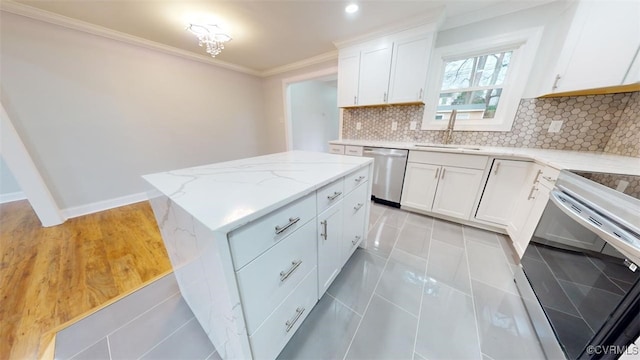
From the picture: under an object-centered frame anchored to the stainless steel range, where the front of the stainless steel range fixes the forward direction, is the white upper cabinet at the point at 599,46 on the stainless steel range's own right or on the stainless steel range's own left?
on the stainless steel range's own right

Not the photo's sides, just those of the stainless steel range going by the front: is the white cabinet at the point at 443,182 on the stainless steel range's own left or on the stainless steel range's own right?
on the stainless steel range's own right

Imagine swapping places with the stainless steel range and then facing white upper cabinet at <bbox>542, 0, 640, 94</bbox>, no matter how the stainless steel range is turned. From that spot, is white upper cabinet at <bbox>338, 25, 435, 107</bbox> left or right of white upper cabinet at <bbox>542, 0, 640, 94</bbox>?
left

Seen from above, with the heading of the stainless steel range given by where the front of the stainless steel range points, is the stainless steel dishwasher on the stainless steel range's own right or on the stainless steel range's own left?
on the stainless steel range's own right

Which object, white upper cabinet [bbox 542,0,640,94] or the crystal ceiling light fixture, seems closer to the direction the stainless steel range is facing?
the crystal ceiling light fixture

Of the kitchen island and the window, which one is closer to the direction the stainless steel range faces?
the kitchen island

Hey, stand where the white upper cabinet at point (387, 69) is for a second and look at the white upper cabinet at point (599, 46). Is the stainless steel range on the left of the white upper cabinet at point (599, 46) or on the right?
right

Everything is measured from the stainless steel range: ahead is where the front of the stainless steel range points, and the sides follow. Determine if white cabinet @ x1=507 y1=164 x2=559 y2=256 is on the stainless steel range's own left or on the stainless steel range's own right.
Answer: on the stainless steel range's own right

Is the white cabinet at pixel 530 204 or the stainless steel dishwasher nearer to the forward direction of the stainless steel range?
the stainless steel dishwasher

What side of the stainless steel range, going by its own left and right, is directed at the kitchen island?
front

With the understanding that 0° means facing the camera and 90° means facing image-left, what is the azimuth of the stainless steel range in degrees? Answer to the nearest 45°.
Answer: approximately 45°

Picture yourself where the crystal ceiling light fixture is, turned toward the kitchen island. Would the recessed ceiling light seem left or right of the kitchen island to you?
left

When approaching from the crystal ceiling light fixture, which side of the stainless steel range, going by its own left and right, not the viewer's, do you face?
front
